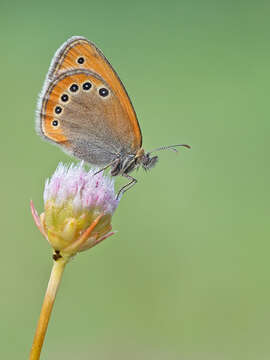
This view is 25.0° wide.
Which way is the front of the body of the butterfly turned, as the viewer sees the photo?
to the viewer's right
